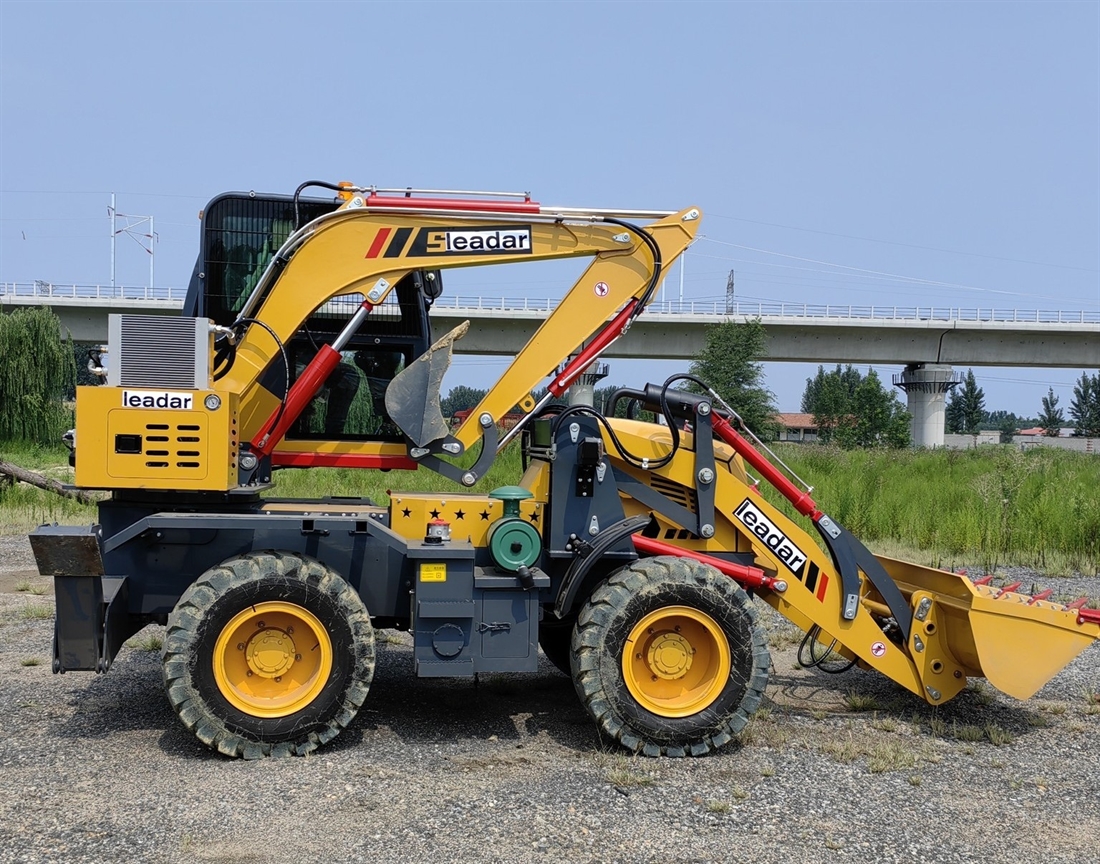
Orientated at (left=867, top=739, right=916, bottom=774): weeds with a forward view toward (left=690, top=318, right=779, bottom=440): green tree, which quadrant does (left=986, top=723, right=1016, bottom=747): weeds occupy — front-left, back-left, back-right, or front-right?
front-right

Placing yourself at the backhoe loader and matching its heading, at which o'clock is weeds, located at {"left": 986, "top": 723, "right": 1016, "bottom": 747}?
The weeds is roughly at 12 o'clock from the backhoe loader.

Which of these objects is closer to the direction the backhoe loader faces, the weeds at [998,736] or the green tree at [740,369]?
the weeds

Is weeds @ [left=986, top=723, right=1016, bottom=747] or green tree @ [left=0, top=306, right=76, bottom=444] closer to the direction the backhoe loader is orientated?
the weeds

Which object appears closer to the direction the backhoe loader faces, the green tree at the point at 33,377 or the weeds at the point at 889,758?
the weeds

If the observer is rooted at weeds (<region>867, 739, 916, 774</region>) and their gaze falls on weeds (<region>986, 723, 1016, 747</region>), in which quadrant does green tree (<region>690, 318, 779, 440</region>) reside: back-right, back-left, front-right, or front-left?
front-left

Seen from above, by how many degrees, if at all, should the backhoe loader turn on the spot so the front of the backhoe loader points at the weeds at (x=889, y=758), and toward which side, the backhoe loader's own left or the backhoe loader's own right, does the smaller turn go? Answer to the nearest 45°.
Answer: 0° — it already faces it

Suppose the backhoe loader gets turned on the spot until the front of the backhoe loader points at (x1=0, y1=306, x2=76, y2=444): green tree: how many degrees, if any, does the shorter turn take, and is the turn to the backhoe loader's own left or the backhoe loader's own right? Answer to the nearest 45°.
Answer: approximately 135° to the backhoe loader's own left

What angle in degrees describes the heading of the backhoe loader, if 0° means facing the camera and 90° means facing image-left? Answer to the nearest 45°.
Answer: approximately 270°

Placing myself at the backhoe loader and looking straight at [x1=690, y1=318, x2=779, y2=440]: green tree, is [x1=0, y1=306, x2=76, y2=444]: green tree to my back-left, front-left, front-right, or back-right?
front-left

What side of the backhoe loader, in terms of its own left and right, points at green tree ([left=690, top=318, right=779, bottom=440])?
left

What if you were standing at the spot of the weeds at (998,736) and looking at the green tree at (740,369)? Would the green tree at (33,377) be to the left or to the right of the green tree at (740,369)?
left
